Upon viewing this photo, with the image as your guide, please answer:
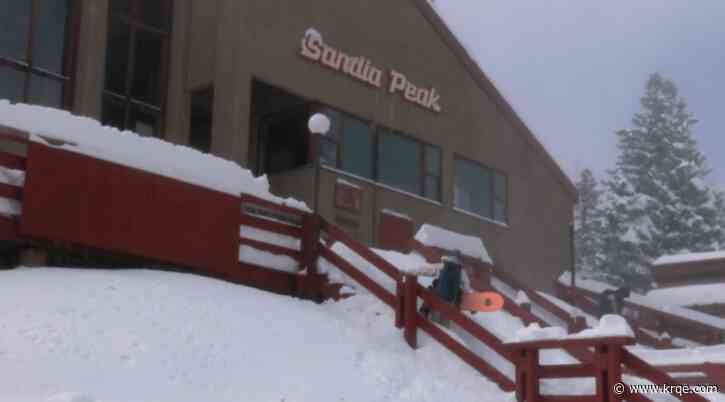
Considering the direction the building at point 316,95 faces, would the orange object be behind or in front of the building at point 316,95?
in front

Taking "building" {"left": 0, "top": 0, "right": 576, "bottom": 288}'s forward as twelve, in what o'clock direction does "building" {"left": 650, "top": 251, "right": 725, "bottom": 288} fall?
"building" {"left": 650, "top": 251, "right": 725, "bottom": 288} is roughly at 10 o'clock from "building" {"left": 0, "top": 0, "right": 576, "bottom": 288}.

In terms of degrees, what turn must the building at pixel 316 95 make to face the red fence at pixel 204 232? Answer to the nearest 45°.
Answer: approximately 45° to its right

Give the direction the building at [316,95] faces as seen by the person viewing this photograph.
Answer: facing the viewer and to the right of the viewer
